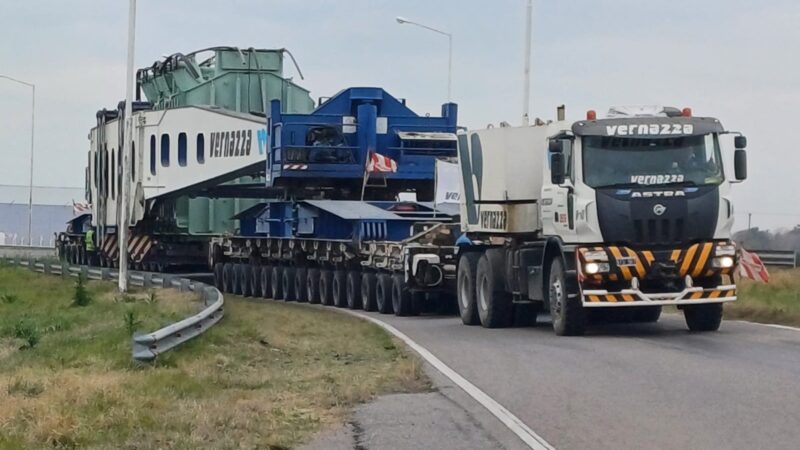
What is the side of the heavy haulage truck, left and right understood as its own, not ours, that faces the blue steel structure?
back

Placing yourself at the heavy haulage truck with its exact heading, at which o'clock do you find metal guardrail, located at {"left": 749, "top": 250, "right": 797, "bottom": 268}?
The metal guardrail is roughly at 8 o'clock from the heavy haulage truck.

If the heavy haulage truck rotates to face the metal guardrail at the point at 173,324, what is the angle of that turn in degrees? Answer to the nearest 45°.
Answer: approximately 135° to its right

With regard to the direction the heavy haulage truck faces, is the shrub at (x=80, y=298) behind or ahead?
behind

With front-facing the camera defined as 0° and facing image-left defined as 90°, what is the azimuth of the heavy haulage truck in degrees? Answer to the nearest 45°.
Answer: approximately 315°
